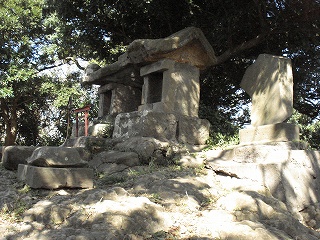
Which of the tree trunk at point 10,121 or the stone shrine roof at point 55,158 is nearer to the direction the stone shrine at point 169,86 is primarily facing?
the stone shrine roof

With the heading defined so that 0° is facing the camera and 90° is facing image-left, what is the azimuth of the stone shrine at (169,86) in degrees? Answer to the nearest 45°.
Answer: approximately 45°

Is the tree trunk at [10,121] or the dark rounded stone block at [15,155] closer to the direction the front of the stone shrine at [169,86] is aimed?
the dark rounded stone block

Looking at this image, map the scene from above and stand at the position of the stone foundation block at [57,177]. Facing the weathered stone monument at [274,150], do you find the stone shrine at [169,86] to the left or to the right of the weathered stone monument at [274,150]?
left

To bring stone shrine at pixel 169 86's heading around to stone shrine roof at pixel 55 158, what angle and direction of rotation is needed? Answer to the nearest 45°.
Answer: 0° — it already faces it

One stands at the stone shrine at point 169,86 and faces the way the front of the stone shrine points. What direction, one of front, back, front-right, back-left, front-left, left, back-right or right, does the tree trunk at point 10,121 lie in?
right

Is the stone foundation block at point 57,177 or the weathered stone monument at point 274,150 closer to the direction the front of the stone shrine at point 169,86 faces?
the stone foundation block

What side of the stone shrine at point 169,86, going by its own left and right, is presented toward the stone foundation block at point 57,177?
front

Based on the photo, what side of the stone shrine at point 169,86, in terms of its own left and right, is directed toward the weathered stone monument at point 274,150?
left

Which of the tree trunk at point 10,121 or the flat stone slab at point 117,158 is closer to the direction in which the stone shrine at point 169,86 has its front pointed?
the flat stone slab

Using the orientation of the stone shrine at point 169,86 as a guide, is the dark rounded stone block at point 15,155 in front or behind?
in front
